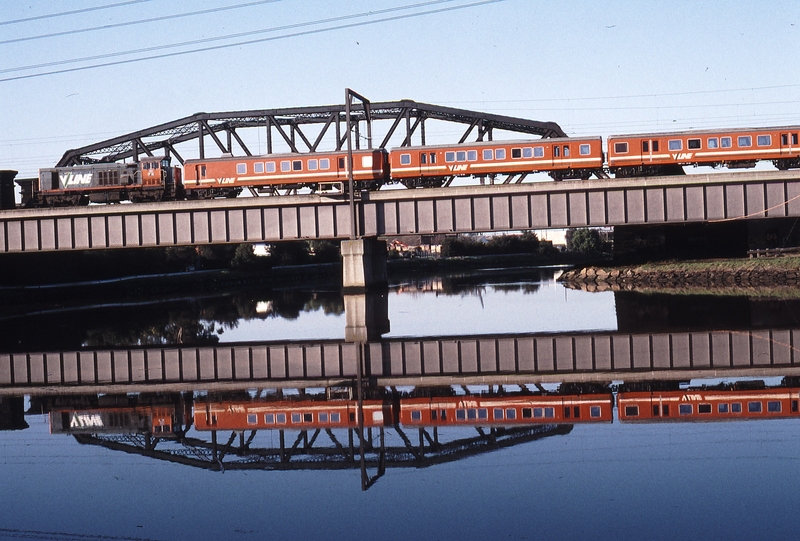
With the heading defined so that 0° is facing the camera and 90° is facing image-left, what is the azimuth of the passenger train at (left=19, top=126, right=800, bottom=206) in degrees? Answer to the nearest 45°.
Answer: approximately 90°
